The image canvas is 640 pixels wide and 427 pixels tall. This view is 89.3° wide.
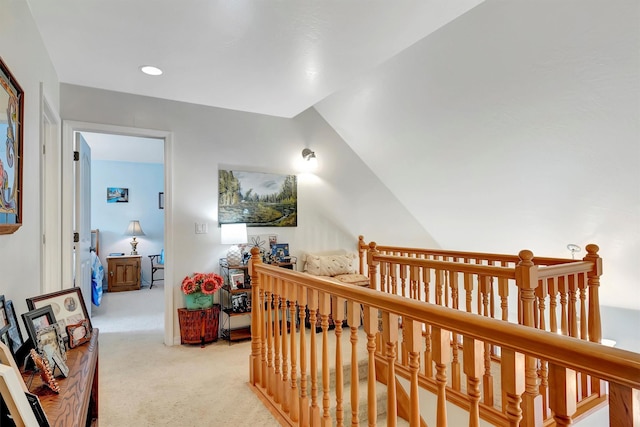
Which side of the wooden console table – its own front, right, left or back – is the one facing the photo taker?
right

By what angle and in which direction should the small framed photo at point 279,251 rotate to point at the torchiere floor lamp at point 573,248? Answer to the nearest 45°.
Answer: approximately 90° to its left

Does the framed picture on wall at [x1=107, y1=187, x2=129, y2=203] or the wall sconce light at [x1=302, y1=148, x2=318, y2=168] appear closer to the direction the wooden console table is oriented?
the wall sconce light

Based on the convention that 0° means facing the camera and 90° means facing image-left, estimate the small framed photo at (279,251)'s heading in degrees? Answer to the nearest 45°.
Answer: approximately 0°

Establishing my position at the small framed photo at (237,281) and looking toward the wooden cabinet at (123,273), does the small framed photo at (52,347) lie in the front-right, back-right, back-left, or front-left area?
back-left

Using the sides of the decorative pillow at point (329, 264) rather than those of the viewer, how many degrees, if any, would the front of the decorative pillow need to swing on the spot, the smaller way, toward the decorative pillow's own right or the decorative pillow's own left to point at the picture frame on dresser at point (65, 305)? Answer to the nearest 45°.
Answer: approximately 45° to the decorative pillow's own right

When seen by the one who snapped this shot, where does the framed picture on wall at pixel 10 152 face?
facing to the right of the viewer

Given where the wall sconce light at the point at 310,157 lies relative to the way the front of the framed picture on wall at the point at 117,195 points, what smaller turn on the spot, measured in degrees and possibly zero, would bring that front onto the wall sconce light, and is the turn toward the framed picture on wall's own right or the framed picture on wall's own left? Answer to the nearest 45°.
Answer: approximately 45° to the framed picture on wall's own left
